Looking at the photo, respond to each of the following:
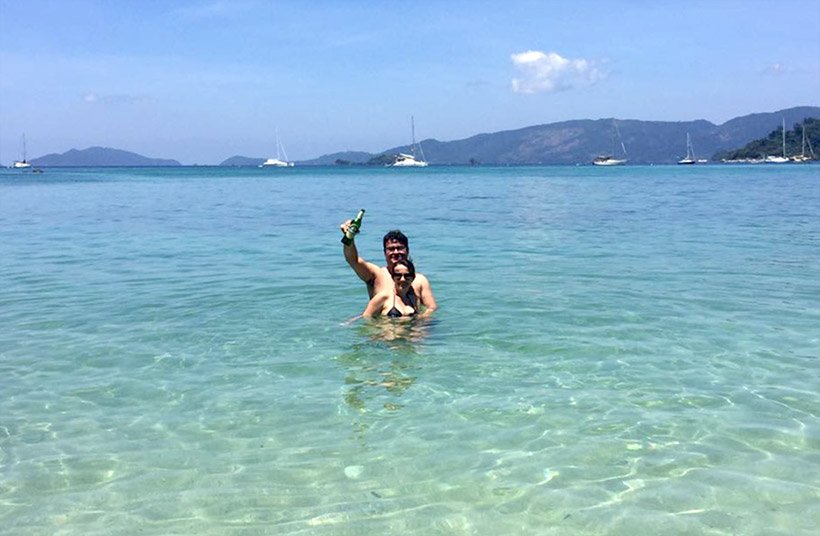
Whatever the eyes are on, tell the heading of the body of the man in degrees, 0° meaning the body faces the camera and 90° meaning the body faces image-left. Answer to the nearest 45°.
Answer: approximately 0°

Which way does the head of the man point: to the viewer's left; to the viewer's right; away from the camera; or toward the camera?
toward the camera

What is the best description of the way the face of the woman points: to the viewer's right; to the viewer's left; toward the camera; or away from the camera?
toward the camera
